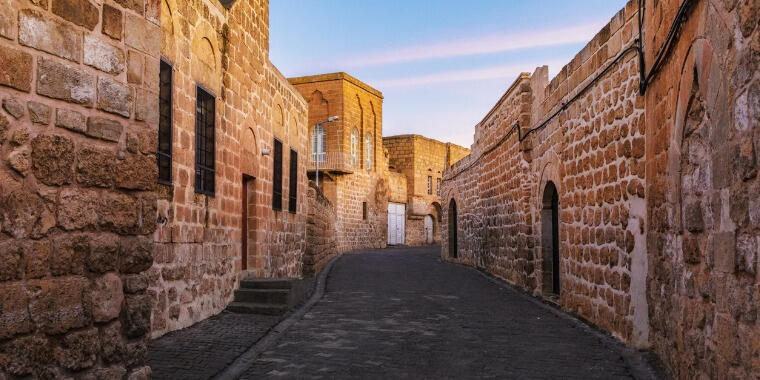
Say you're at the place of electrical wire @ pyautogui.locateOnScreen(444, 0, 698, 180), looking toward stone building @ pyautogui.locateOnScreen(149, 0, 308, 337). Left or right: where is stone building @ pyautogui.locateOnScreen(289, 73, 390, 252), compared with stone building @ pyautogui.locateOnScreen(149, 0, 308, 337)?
right

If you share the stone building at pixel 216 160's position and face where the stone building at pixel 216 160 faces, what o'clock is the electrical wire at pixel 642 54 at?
The electrical wire is roughly at 12 o'clock from the stone building.

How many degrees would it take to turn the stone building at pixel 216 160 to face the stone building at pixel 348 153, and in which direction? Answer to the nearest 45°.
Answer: approximately 135° to its left

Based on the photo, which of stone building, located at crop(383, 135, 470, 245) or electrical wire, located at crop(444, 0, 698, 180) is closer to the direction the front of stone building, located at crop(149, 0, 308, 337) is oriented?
the electrical wire

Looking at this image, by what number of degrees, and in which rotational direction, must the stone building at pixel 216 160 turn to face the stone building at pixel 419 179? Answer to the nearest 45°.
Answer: approximately 90° to its left
